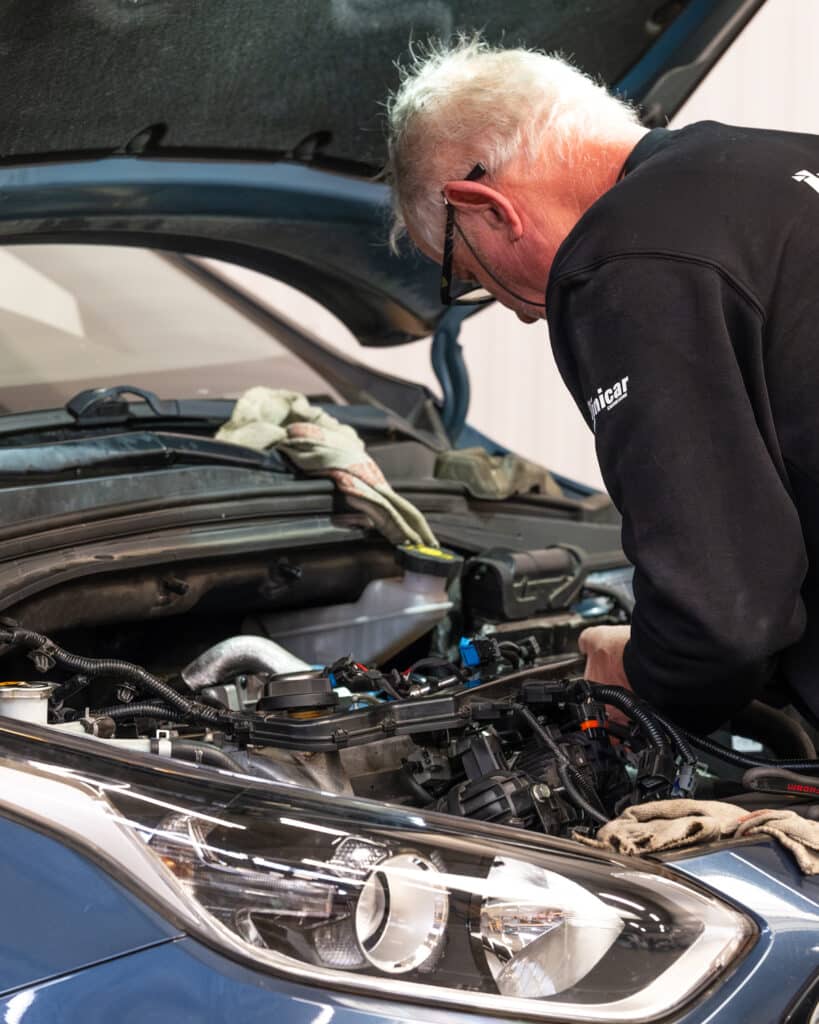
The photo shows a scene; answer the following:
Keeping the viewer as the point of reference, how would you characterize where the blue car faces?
facing the viewer and to the right of the viewer
